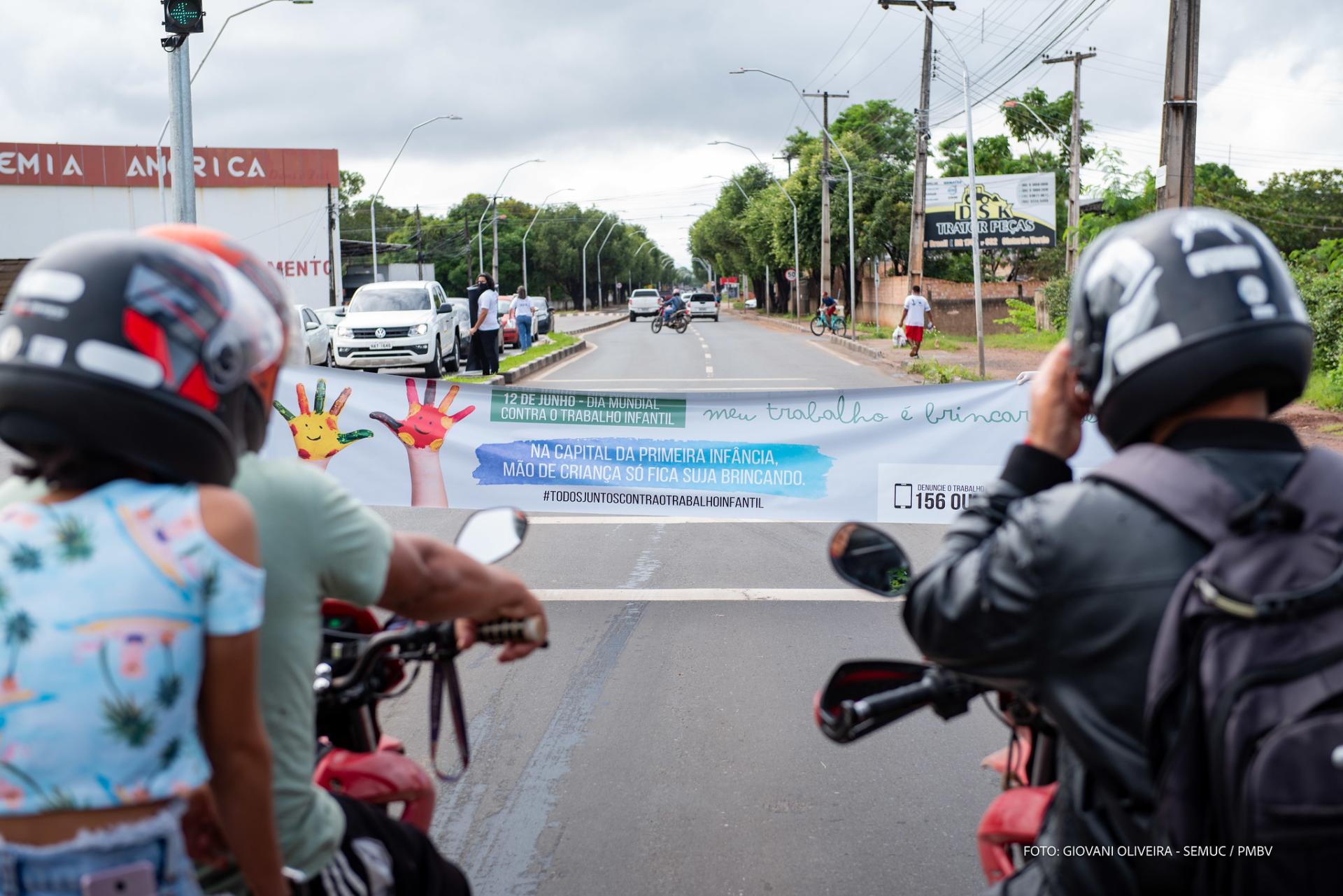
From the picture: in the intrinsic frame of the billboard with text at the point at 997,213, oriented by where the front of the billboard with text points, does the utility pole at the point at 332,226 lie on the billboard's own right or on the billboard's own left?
on the billboard's own right

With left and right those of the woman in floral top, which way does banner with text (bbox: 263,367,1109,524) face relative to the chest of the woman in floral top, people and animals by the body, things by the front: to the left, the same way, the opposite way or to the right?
the opposite way

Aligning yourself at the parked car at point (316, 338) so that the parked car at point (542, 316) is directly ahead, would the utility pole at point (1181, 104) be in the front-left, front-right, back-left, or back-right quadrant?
back-right

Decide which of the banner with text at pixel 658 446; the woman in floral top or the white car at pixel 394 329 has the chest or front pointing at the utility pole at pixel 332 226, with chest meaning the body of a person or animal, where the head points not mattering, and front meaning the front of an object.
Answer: the woman in floral top

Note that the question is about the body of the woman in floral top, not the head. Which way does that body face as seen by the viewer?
away from the camera

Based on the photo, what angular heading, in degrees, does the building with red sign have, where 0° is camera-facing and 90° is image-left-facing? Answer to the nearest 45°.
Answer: approximately 0°

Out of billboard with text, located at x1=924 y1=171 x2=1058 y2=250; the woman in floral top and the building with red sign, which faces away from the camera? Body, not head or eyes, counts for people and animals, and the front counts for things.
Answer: the woman in floral top

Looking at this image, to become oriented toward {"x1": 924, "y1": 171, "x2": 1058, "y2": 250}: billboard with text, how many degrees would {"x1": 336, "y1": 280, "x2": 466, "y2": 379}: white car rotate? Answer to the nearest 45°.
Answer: approximately 180°

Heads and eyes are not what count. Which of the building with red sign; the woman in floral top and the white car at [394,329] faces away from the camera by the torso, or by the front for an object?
the woman in floral top

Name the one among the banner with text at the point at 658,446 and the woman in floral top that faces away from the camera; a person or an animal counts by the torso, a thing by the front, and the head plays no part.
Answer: the woman in floral top

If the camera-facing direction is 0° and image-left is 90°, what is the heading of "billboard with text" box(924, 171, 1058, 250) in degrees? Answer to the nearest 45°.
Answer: approximately 0°
